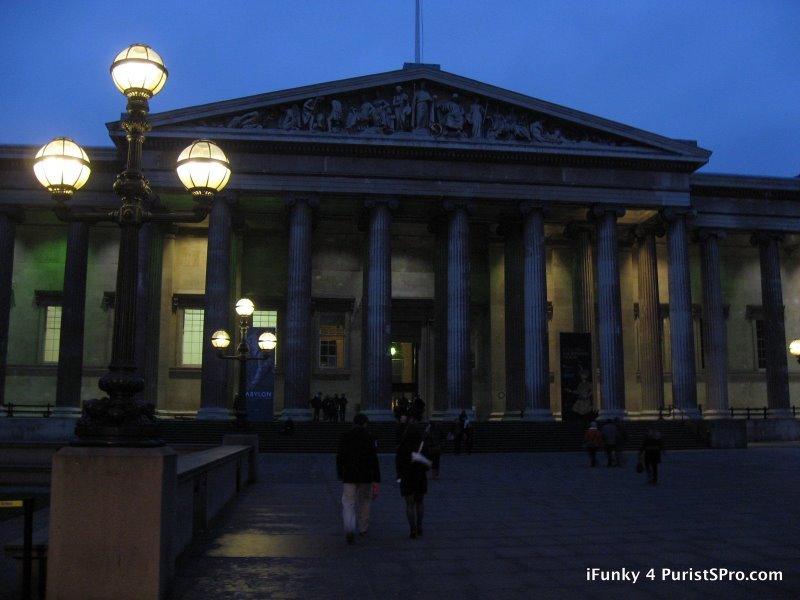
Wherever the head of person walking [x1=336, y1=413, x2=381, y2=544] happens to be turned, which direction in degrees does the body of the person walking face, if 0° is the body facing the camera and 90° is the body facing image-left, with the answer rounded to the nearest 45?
approximately 180°

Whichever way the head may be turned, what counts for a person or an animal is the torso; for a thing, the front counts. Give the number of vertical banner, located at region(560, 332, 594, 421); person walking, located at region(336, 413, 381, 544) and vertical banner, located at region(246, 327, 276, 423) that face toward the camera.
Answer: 2

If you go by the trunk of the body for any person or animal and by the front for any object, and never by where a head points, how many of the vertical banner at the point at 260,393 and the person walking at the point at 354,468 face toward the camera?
1

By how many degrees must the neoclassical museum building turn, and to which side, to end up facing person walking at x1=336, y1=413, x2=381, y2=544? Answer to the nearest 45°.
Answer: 0° — it already faces them

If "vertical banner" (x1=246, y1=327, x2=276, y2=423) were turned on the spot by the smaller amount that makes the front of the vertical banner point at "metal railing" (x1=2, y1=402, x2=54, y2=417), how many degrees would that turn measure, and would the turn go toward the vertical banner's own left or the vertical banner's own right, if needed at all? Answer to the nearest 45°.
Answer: approximately 135° to the vertical banner's own right

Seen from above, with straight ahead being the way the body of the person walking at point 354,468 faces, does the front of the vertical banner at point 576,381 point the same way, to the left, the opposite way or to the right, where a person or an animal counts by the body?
the opposite way

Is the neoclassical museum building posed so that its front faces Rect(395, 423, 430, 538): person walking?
yes

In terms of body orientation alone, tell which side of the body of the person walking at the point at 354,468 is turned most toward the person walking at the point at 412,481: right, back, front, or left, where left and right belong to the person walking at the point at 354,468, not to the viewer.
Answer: right
